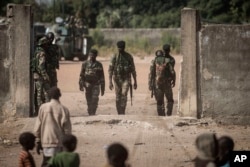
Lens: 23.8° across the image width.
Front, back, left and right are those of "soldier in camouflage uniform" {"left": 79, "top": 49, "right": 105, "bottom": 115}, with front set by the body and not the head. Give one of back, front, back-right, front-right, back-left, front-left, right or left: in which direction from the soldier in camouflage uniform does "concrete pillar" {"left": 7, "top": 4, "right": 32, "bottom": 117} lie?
front-right

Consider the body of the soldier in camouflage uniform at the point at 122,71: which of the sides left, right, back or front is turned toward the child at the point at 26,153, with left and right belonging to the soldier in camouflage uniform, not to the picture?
front

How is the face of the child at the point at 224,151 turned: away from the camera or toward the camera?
away from the camera

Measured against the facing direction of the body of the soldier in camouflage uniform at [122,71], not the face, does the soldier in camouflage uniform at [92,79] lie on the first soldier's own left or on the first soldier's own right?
on the first soldier's own right

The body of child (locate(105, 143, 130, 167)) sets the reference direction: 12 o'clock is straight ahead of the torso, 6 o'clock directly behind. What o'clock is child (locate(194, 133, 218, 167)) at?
child (locate(194, 133, 218, 167)) is roughly at 3 o'clock from child (locate(105, 143, 130, 167)).

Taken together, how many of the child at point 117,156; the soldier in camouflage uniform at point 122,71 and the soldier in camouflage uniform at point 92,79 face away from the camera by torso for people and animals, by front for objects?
1

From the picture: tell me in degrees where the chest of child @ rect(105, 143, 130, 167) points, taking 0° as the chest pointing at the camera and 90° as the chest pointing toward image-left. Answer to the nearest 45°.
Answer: approximately 180°

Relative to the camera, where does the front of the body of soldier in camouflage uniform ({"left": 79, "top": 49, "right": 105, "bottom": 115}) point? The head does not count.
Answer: toward the camera

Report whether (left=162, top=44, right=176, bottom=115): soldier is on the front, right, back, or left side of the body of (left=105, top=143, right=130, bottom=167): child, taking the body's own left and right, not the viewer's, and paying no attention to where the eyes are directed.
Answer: front

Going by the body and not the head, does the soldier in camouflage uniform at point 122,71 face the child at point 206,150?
yes

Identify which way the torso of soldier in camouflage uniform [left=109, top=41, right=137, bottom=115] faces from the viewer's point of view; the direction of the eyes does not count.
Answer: toward the camera

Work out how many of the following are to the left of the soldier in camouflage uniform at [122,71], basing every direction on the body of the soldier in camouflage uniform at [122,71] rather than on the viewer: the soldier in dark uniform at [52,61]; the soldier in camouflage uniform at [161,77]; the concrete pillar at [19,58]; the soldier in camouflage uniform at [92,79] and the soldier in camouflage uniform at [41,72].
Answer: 1

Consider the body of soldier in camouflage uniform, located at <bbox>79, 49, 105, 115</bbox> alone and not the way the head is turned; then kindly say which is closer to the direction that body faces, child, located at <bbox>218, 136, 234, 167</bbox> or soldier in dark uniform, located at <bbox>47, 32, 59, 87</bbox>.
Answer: the child

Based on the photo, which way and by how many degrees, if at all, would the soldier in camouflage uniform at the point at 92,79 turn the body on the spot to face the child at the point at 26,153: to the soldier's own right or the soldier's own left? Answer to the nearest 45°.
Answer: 0° — they already face them

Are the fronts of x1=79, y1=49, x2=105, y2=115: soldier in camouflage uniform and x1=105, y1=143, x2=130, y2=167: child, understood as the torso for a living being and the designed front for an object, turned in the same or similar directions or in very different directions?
very different directions

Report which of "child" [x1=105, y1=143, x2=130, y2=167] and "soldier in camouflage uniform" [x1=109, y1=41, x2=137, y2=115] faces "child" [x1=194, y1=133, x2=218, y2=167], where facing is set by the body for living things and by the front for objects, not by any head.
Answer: the soldier in camouflage uniform

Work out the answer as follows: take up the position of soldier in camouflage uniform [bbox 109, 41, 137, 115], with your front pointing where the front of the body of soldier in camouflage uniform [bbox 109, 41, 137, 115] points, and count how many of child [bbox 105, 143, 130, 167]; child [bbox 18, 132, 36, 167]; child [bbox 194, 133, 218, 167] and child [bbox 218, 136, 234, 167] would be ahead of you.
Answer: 4

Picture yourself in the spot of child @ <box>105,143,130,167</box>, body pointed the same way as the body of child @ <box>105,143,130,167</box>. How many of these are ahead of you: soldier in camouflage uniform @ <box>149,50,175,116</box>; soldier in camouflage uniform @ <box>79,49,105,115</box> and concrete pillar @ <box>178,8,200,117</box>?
3

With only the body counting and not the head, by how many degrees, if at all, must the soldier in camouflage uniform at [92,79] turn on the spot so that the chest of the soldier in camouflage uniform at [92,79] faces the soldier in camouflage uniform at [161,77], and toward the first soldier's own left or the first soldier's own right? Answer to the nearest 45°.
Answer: approximately 90° to the first soldier's own left

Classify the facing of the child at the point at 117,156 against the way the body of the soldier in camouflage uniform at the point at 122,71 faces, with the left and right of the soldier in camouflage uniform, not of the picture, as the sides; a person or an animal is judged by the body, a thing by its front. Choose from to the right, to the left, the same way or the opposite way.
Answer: the opposite way
